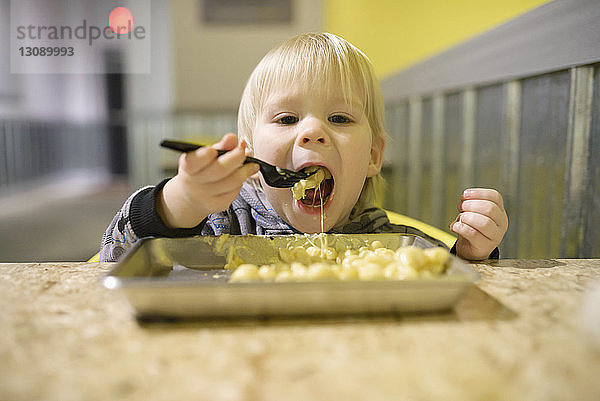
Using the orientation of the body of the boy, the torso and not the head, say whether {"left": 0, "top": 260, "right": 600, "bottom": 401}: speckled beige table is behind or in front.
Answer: in front

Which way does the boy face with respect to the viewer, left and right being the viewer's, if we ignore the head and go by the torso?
facing the viewer

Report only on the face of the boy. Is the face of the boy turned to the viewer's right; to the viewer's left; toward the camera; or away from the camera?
toward the camera

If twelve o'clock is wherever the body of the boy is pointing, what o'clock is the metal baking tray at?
The metal baking tray is roughly at 12 o'clock from the boy.
